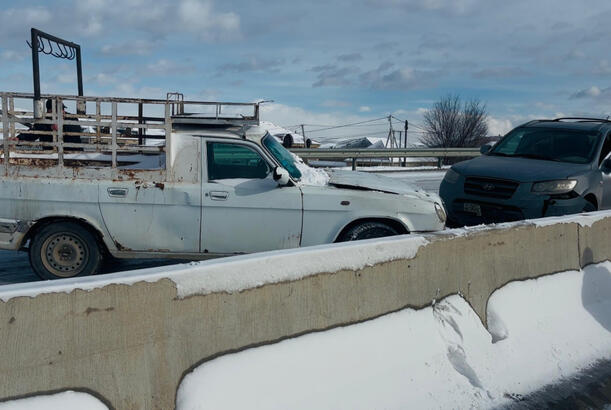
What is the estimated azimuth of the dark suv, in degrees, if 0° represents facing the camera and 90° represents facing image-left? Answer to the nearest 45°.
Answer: approximately 45°

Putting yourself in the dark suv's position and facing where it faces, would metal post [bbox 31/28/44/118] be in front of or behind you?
in front

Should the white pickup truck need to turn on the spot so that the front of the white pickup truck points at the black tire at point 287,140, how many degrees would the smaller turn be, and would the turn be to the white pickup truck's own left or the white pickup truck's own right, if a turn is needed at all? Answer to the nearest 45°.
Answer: approximately 45° to the white pickup truck's own left

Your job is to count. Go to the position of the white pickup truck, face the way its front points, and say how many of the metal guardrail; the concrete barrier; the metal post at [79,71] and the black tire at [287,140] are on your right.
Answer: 1

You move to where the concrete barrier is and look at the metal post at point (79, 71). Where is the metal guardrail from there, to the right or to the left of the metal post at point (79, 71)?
right

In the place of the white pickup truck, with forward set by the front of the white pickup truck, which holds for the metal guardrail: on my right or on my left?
on my left

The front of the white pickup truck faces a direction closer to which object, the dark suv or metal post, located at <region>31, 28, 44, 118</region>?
the dark suv

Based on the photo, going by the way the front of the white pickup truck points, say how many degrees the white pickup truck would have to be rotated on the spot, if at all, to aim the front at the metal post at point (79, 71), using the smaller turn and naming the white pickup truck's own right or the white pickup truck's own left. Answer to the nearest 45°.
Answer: approximately 135° to the white pickup truck's own left

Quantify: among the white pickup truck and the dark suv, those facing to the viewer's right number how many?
1

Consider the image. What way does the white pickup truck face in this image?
to the viewer's right

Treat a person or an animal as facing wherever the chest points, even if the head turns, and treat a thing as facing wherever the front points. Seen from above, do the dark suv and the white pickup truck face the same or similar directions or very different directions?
very different directions

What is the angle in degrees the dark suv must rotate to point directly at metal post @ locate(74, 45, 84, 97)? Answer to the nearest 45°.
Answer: approximately 45° to its right

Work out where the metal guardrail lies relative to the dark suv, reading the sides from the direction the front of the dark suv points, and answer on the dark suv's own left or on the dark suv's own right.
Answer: on the dark suv's own right
